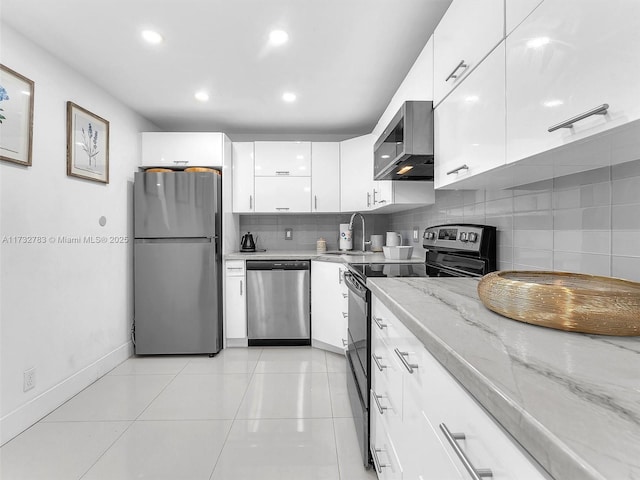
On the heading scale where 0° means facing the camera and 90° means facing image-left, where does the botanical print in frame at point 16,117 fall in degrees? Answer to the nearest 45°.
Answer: approximately 315°

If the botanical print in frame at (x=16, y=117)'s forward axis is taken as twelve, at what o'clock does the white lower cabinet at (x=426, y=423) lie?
The white lower cabinet is roughly at 1 o'clock from the botanical print in frame.

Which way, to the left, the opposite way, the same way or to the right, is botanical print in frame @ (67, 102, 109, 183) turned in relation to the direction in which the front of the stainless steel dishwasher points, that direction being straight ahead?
to the left

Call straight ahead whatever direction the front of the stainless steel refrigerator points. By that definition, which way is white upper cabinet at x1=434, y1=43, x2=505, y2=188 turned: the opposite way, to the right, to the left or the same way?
to the right

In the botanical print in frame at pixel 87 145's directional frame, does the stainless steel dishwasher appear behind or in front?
in front

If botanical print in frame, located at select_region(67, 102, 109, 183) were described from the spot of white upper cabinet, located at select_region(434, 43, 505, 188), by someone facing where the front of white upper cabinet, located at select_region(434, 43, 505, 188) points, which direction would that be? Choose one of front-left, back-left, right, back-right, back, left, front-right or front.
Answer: front-right
